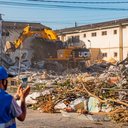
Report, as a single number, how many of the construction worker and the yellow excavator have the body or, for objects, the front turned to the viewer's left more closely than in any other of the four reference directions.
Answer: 1

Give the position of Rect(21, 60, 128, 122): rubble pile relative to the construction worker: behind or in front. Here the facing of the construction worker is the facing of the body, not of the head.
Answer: in front

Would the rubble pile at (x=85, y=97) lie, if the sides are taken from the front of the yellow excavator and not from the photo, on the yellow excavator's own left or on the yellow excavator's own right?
on the yellow excavator's own left

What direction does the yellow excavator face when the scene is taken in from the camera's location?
facing to the left of the viewer

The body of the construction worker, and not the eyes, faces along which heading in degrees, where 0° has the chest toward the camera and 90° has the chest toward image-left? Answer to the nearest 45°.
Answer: approximately 225°

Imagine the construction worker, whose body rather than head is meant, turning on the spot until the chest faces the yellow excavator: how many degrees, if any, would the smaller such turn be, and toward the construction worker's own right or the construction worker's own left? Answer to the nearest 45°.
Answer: approximately 45° to the construction worker's own left

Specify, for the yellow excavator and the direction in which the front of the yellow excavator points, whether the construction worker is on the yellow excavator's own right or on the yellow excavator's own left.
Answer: on the yellow excavator's own left
